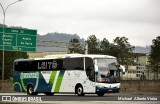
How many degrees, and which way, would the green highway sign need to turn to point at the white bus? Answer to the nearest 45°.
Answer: approximately 45° to its left

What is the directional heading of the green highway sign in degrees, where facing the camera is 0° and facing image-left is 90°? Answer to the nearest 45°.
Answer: approximately 0°

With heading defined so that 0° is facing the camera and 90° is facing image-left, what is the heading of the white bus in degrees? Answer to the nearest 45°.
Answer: approximately 315°

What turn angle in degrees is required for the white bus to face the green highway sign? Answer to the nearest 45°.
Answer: approximately 180°
